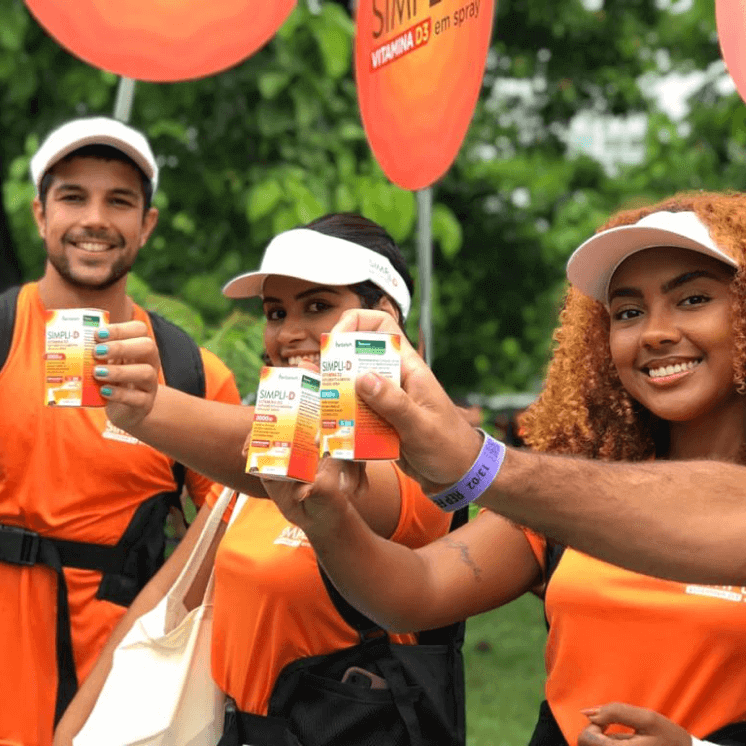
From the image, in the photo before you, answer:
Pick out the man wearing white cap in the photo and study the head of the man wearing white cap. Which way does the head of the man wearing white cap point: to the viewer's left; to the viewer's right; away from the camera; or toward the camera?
toward the camera

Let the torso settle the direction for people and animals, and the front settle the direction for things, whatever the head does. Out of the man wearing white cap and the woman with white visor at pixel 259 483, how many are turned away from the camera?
0

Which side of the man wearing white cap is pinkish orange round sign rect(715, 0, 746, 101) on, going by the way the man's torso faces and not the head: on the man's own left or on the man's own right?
on the man's own left

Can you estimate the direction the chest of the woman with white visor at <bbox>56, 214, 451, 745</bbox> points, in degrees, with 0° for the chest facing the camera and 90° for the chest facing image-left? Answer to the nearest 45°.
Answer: approximately 45°

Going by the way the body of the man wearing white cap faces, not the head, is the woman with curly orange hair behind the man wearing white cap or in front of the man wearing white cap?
in front

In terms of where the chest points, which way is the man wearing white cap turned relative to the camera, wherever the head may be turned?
toward the camera

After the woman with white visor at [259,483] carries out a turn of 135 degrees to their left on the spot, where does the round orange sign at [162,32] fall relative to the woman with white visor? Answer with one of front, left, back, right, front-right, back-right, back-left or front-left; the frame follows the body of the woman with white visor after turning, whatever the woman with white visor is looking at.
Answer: left

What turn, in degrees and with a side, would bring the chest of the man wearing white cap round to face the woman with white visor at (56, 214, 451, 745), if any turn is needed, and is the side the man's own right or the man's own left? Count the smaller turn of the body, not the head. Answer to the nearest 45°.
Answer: approximately 45° to the man's own left

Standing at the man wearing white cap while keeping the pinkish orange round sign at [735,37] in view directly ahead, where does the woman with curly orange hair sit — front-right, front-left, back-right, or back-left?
front-right

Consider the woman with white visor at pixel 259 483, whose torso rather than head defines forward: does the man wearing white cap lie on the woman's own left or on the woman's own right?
on the woman's own right

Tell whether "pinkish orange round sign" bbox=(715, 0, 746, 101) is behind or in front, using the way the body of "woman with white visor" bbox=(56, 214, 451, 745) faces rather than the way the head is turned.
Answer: behind
